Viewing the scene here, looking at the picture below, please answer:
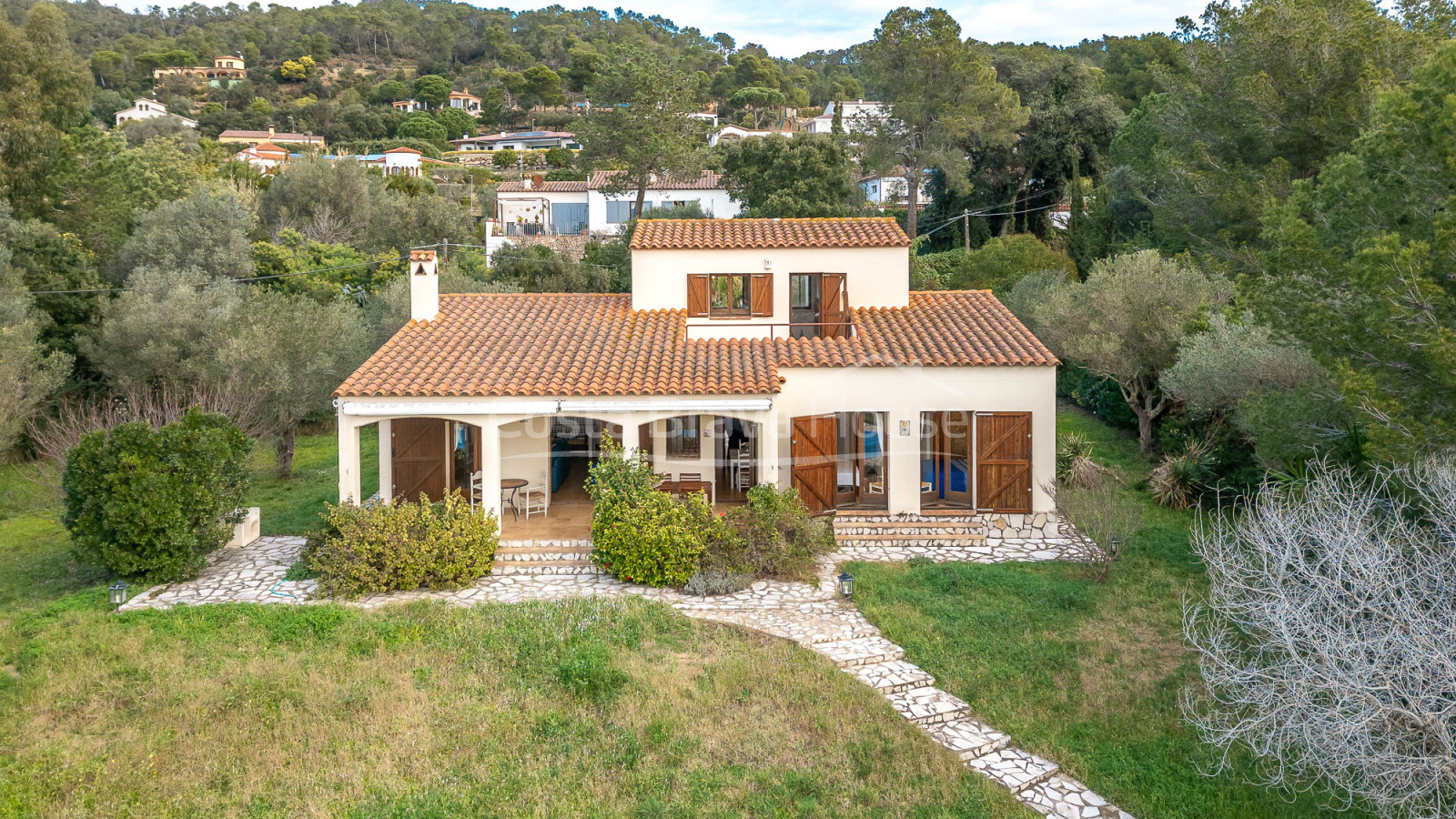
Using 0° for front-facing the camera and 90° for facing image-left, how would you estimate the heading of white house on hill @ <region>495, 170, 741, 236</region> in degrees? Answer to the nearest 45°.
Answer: approximately 0°

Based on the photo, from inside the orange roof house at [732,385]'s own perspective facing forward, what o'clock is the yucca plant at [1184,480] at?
The yucca plant is roughly at 9 o'clock from the orange roof house.

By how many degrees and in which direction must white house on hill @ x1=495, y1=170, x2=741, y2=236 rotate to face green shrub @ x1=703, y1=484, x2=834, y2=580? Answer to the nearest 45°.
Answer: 0° — it already faces it

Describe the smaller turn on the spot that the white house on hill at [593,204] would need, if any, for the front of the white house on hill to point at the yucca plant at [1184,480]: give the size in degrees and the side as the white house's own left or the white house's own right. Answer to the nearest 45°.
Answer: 0° — it already faces it

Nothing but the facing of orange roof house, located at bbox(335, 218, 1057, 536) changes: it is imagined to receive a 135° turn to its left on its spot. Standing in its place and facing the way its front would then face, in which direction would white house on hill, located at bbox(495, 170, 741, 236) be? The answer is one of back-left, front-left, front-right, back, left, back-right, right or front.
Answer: front-left

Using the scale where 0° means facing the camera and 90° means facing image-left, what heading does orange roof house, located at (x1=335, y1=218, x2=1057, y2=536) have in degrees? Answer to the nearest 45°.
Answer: approximately 0°

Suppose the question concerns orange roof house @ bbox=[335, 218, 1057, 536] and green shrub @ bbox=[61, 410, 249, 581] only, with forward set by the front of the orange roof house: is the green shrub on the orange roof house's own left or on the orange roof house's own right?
on the orange roof house's own right
